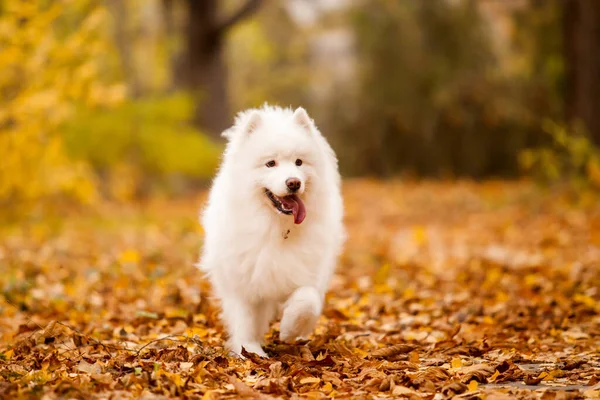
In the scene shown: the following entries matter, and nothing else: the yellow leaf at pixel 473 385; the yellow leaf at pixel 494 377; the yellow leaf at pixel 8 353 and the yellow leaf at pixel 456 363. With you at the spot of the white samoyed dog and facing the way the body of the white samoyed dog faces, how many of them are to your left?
3

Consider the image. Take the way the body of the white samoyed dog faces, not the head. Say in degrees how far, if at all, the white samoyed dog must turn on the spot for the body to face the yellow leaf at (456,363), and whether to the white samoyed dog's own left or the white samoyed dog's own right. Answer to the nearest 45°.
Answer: approximately 90° to the white samoyed dog's own left

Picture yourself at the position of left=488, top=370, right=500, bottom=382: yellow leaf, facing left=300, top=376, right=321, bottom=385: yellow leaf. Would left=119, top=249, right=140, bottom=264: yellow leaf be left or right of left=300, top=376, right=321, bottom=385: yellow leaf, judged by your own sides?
right

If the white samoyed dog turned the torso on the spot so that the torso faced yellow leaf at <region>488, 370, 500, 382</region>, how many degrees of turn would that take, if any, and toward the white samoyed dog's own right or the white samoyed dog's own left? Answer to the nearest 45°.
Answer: approximately 90° to the white samoyed dog's own left

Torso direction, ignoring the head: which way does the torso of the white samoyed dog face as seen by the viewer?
toward the camera

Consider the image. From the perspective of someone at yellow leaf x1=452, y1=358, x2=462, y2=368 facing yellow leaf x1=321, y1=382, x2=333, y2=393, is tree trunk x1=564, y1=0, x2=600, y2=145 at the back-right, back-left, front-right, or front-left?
back-right

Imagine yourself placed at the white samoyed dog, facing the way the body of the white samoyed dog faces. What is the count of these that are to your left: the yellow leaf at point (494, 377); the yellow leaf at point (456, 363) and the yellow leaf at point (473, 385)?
3

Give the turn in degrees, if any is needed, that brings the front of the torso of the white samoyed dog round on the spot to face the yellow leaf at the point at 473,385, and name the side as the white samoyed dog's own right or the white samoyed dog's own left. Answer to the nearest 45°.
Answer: approximately 90° to the white samoyed dog's own left

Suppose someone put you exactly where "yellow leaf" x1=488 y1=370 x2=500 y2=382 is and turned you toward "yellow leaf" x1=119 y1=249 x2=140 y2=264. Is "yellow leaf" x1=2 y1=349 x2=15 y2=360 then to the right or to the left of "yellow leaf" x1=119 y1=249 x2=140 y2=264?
left
